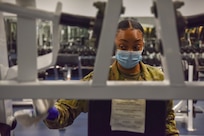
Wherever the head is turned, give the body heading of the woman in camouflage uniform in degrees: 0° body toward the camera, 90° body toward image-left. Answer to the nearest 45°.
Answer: approximately 0°

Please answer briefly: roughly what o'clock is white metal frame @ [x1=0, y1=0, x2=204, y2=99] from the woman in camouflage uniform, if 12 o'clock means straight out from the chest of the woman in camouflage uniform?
The white metal frame is roughly at 12 o'clock from the woman in camouflage uniform.
